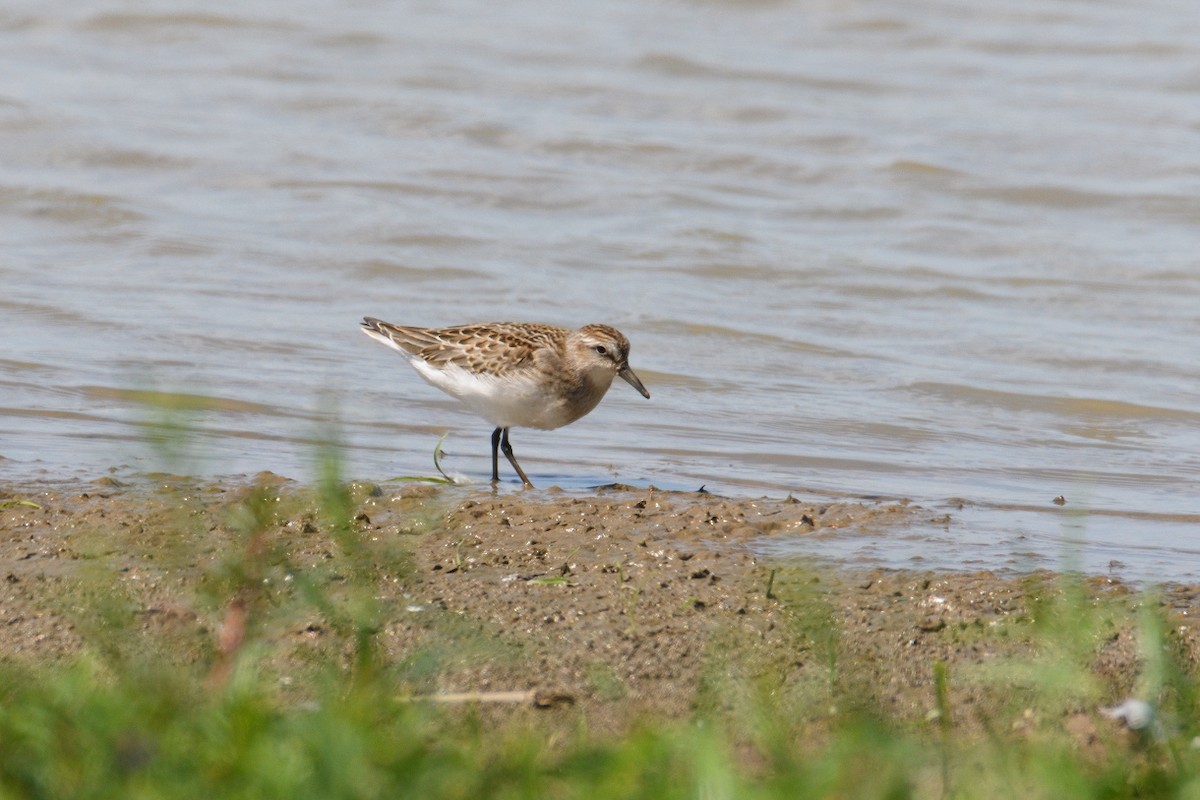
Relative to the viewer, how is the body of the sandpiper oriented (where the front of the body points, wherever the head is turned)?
to the viewer's right
